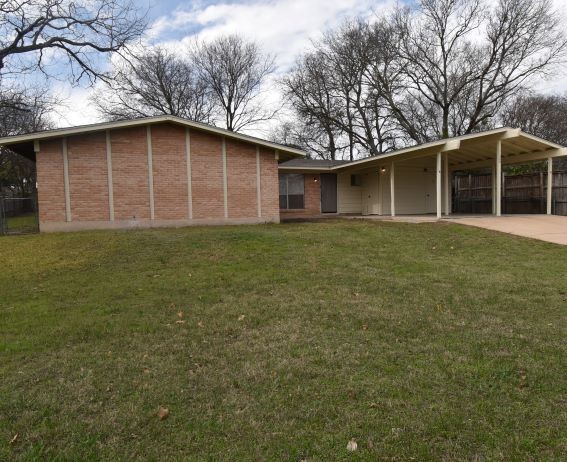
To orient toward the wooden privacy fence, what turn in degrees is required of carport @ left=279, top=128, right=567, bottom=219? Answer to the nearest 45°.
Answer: approximately 90° to its left

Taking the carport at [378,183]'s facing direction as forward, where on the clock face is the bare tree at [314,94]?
The bare tree is roughly at 5 o'clock from the carport.

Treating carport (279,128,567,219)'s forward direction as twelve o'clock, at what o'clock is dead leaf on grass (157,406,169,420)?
The dead leaf on grass is roughly at 12 o'clock from the carport.

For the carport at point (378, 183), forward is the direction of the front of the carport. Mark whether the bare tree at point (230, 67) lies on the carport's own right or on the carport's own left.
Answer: on the carport's own right

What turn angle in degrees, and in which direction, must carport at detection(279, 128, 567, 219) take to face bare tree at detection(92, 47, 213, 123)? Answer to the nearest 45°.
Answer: approximately 90° to its right

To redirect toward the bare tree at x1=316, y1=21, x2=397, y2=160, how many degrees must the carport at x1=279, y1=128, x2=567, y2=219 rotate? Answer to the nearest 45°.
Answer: approximately 180°

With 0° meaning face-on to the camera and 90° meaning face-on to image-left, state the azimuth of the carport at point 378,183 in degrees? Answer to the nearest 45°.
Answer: approximately 0°

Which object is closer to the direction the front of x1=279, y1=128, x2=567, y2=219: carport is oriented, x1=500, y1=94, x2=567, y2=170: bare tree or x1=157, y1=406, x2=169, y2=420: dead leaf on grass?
the dead leaf on grass

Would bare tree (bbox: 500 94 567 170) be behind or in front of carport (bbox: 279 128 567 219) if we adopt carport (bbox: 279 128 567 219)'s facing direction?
behind
